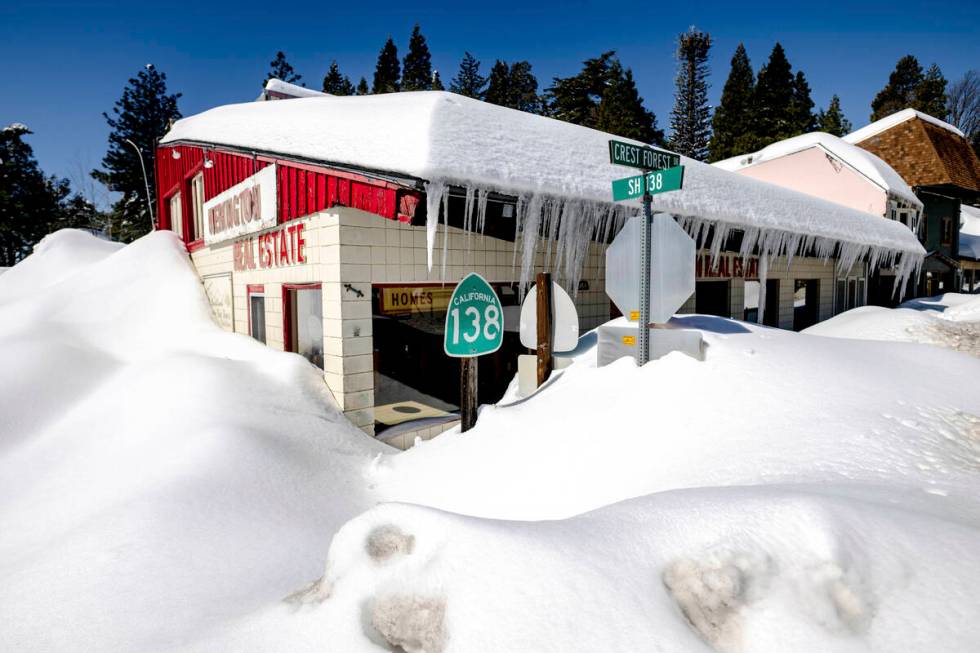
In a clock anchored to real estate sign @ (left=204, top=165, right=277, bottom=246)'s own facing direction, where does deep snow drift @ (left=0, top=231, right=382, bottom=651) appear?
The deep snow drift is roughly at 11 o'clock from the real estate sign.

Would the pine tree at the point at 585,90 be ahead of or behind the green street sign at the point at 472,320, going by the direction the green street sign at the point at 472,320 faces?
behind

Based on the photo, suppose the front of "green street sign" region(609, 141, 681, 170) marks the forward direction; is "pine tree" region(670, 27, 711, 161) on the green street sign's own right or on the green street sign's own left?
on the green street sign's own left

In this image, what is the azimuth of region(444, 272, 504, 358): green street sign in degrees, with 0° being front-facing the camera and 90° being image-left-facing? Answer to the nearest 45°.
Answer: approximately 0°

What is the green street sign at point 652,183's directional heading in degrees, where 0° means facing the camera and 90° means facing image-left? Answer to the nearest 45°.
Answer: approximately 45°

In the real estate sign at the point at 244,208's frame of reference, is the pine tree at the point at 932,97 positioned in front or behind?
behind

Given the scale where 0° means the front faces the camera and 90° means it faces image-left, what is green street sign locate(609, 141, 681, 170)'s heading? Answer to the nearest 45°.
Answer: approximately 315°

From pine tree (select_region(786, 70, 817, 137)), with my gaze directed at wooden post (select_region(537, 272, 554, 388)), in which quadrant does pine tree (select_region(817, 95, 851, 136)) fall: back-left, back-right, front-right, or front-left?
back-left

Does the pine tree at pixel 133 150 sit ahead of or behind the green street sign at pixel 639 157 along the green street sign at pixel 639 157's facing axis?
behind

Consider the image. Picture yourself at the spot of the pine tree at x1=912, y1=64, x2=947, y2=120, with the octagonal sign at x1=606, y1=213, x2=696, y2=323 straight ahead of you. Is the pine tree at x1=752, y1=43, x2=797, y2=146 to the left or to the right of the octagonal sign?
right

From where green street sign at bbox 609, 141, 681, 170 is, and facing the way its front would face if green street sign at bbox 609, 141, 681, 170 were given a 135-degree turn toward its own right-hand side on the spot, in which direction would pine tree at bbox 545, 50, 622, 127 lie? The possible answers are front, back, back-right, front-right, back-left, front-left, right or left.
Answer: right
